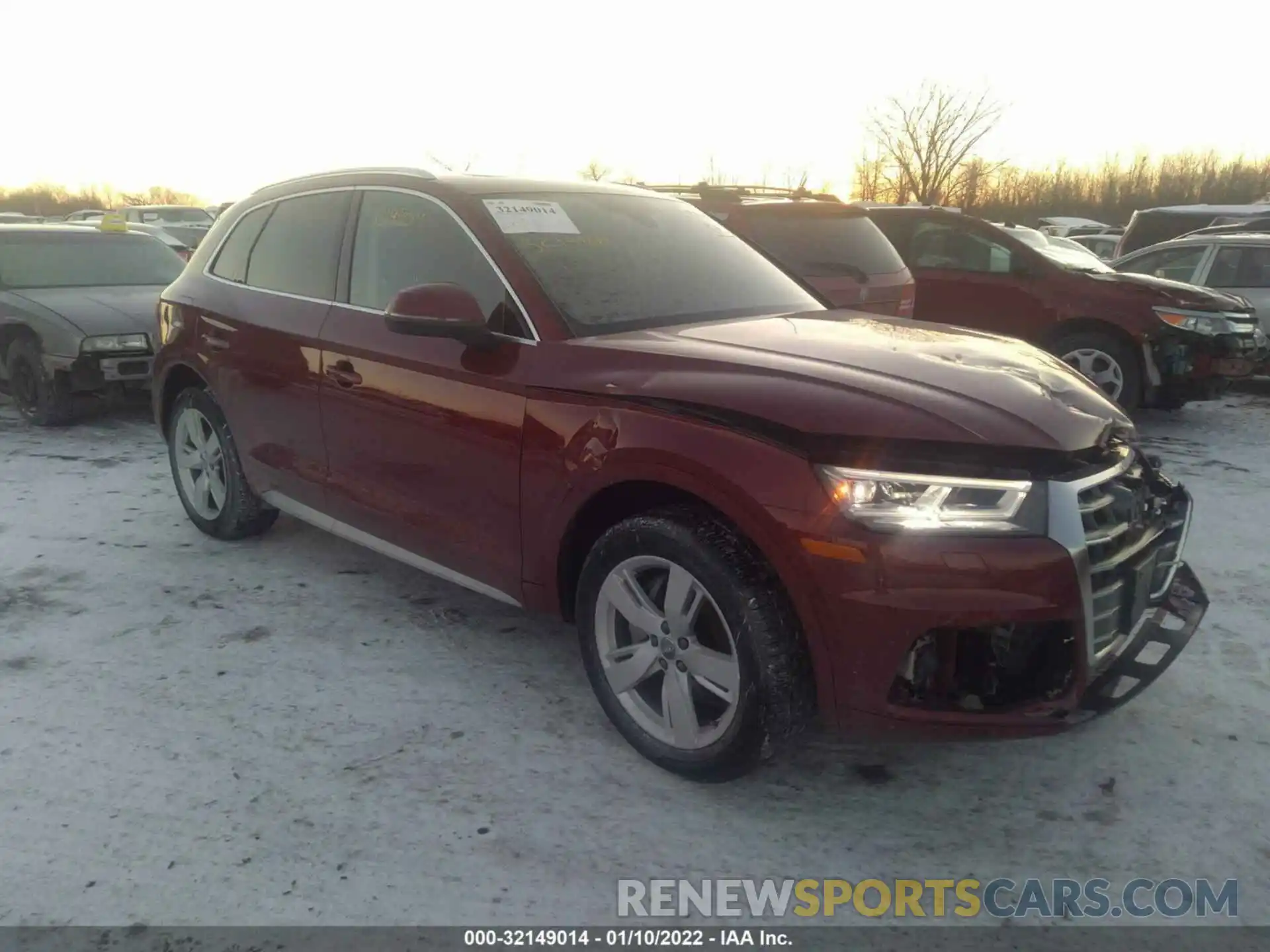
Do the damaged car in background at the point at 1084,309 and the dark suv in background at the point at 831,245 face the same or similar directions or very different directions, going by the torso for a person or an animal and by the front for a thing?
very different directions

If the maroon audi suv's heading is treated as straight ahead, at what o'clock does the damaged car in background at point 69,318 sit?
The damaged car in background is roughly at 6 o'clock from the maroon audi suv.

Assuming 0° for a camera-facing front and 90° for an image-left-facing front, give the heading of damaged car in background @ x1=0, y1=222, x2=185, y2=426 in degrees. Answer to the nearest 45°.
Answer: approximately 315°

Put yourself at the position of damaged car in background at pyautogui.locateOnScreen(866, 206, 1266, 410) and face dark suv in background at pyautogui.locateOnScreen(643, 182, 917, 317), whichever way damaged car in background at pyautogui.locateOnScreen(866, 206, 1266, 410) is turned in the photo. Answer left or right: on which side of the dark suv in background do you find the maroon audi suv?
left

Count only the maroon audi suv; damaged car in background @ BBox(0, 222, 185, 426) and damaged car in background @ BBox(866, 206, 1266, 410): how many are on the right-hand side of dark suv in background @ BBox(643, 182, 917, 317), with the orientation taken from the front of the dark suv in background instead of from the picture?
1

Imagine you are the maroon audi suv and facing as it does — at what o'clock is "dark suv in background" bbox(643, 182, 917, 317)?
The dark suv in background is roughly at 8 o'clock from the maroon audi suv.

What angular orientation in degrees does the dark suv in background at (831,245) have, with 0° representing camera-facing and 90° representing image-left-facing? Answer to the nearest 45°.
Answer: approximately 135°

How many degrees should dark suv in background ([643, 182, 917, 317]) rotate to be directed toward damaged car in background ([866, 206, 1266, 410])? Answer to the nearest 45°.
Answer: approximately 90° to its right
